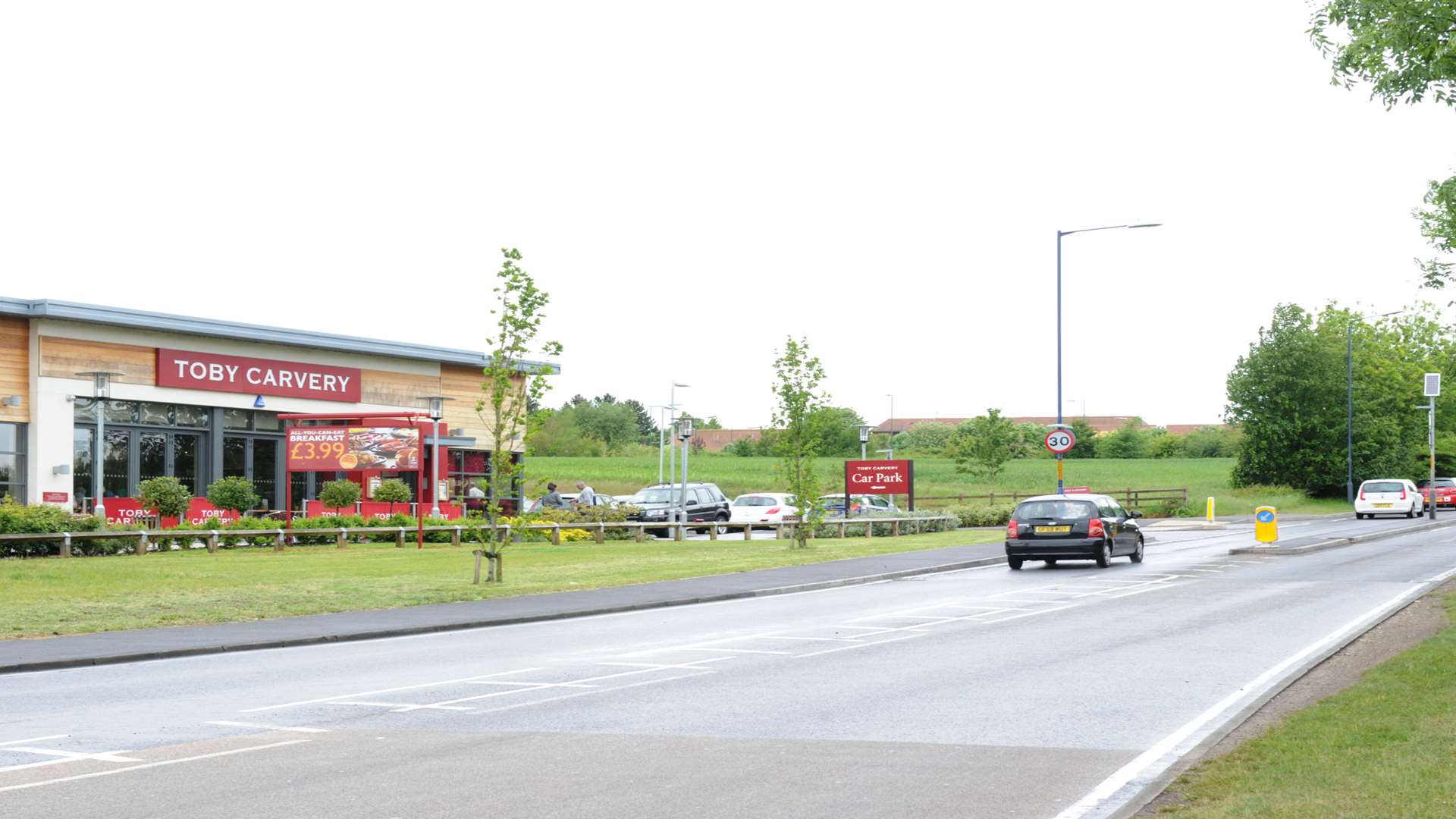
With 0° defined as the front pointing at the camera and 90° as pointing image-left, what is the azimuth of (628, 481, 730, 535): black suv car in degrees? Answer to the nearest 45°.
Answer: approximately 45°

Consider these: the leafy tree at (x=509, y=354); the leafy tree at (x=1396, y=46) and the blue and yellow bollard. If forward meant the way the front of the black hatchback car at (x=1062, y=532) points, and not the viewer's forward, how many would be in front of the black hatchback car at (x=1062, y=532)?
1

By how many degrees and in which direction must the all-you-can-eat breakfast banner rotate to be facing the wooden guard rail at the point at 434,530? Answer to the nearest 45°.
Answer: approximately 45° to its left

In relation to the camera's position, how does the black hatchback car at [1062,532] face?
facing away from the viewer and to the right of the viewer
